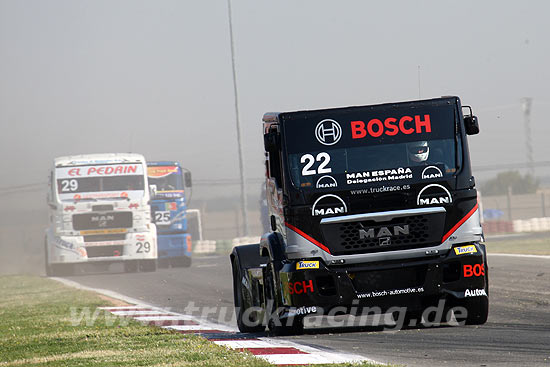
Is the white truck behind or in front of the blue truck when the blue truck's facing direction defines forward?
in front

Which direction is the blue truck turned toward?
toward the camera

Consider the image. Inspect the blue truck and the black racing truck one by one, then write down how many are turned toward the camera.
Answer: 2

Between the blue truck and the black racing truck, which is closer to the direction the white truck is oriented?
the black racing truck

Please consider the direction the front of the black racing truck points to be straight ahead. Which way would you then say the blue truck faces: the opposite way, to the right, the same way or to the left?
the same way

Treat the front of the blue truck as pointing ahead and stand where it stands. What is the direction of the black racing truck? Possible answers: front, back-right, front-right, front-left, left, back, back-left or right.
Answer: front

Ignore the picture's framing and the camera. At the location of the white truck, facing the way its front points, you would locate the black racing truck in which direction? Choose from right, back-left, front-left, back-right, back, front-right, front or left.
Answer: front

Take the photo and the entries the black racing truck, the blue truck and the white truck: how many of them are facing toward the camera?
3

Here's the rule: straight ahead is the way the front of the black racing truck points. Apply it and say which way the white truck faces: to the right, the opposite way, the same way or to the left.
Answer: the same way

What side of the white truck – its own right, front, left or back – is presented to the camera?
front

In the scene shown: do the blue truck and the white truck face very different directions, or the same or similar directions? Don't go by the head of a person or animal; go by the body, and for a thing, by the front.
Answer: same or similar directions

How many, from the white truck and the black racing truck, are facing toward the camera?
2

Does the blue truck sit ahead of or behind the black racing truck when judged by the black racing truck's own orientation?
behind
